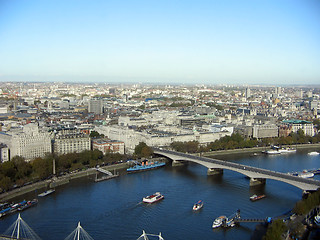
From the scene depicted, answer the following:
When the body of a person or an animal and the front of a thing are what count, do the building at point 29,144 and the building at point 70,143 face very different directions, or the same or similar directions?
same or similar directions

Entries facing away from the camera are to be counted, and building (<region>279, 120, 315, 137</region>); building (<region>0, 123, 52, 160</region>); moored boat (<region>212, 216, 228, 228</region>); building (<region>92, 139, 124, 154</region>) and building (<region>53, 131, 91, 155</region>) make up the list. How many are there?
0

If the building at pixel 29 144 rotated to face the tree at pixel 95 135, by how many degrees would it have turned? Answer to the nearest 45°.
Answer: approximately 90° to its left

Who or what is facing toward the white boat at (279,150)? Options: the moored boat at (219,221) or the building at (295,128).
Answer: the building

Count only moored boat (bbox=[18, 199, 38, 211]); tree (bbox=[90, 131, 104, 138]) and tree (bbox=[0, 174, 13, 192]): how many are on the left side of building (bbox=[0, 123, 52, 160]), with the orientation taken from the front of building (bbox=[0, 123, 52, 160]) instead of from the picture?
1

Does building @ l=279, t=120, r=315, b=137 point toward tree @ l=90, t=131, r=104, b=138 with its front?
no

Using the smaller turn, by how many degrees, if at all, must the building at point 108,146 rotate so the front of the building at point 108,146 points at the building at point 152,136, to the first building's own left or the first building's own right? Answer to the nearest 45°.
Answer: approximately 90° to the first building's own left

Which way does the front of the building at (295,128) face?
toward the camera

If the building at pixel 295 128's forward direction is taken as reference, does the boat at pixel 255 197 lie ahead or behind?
ahead

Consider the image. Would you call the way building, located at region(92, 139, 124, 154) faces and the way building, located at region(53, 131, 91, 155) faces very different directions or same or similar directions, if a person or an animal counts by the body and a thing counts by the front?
same or similar directions

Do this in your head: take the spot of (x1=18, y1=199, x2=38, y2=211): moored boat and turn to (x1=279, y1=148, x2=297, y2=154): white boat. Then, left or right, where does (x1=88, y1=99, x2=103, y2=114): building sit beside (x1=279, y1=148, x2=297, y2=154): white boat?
left

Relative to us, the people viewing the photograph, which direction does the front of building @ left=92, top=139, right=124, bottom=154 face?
facing the viewer and to the right of the viewer

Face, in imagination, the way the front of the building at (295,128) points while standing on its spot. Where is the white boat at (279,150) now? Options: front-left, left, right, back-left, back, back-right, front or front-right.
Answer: front

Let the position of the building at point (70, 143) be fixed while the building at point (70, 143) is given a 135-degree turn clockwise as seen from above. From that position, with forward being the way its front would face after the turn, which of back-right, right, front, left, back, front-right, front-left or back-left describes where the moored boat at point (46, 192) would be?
left

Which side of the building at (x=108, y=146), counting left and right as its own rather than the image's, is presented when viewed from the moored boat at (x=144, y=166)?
front

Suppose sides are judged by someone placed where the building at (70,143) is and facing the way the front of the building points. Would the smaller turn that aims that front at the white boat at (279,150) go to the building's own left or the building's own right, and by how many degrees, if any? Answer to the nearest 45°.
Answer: approximately 45° to the building's own left

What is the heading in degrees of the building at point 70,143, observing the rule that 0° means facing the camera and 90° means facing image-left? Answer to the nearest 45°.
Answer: approximately 315°

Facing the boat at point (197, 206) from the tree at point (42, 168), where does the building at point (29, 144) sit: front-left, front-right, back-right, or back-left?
back-left

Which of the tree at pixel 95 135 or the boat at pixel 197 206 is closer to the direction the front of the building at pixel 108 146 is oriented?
the boat

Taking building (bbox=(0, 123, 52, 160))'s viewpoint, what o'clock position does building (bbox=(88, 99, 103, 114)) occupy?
building (bbox=(88, 99, 103, 114)) is roughly at 8 o'clock from building (bbox=(0, 123, 52, 160)).
